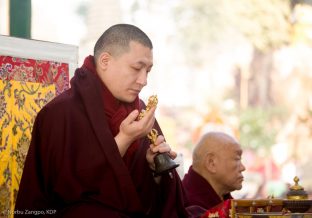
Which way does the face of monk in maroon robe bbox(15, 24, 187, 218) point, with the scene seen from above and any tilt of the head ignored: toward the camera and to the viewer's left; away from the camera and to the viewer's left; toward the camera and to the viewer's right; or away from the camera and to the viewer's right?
toward the camera and to the viewer's right

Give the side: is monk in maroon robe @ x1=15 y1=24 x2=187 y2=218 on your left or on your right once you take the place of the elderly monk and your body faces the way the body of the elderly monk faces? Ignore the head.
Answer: on your right

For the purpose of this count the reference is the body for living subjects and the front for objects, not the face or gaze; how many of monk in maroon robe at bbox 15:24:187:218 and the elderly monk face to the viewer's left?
0

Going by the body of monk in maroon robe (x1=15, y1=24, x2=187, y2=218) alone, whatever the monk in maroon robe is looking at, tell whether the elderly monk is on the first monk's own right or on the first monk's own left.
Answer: on the first monk's own left

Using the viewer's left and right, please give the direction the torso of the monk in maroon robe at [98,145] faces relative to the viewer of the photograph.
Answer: facing the viewer and to the right of the viewer
